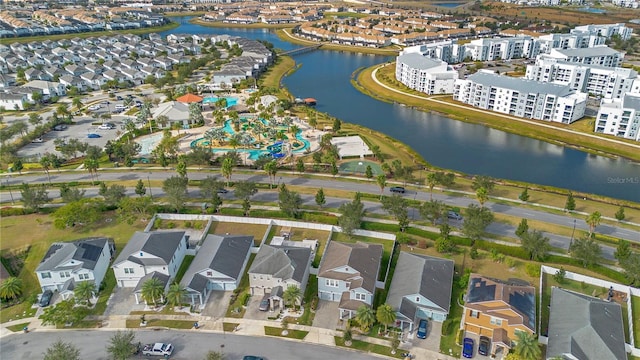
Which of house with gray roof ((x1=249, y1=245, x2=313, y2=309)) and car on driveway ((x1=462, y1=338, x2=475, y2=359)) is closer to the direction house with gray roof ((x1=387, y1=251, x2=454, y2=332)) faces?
the car on driveway

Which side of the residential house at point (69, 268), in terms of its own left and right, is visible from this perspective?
front

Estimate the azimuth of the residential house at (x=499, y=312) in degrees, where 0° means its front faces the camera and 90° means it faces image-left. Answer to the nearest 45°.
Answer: approximately 0°

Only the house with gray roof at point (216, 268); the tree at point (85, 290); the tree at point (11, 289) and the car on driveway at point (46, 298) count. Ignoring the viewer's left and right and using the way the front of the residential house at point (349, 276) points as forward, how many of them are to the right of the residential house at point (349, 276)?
4

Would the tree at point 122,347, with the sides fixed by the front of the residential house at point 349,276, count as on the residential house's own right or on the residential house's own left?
on the residential house's own right

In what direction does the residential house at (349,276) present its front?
toward the camera

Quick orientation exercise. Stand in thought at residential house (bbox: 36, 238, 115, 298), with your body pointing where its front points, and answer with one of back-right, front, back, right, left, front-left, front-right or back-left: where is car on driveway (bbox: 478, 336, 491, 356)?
front-left

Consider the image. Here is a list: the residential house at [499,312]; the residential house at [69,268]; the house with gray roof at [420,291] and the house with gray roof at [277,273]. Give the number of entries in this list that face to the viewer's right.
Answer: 0

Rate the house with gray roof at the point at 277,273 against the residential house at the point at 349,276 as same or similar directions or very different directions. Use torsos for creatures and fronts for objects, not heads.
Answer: same or similar directions

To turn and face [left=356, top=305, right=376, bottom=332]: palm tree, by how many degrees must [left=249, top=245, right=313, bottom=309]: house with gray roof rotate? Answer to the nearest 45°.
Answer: approximately 45° to its left

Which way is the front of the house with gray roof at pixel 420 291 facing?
toward the camera

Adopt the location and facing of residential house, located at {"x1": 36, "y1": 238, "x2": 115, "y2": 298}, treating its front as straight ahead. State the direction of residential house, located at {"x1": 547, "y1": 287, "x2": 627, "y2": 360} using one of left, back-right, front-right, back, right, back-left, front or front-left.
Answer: front-left
